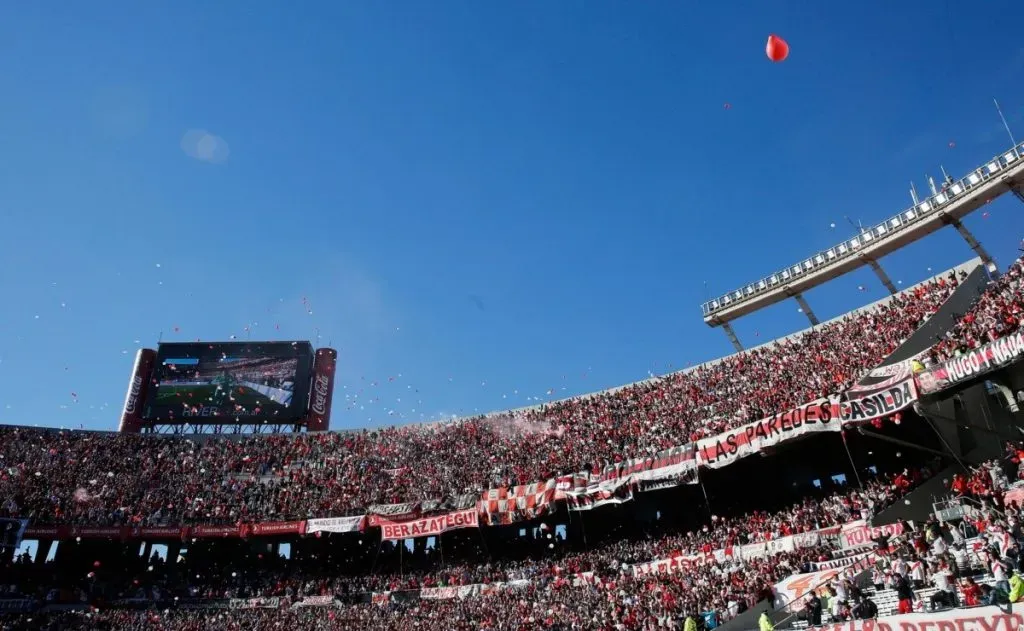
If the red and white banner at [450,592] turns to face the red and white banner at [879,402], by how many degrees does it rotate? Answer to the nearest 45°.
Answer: approximately 45° to its left

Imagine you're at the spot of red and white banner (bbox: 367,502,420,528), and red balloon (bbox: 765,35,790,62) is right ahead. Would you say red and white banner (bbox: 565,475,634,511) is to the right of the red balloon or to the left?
left

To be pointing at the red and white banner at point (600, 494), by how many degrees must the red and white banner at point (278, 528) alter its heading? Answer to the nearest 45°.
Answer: approximately 45° to its left

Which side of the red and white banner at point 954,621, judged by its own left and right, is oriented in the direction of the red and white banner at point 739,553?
right

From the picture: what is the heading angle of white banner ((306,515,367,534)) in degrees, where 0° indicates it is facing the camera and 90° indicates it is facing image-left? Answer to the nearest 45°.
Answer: approximately 0°

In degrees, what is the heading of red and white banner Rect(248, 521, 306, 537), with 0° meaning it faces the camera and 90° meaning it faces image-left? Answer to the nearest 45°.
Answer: approximately 0°

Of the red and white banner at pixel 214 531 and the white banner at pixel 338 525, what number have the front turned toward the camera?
2
